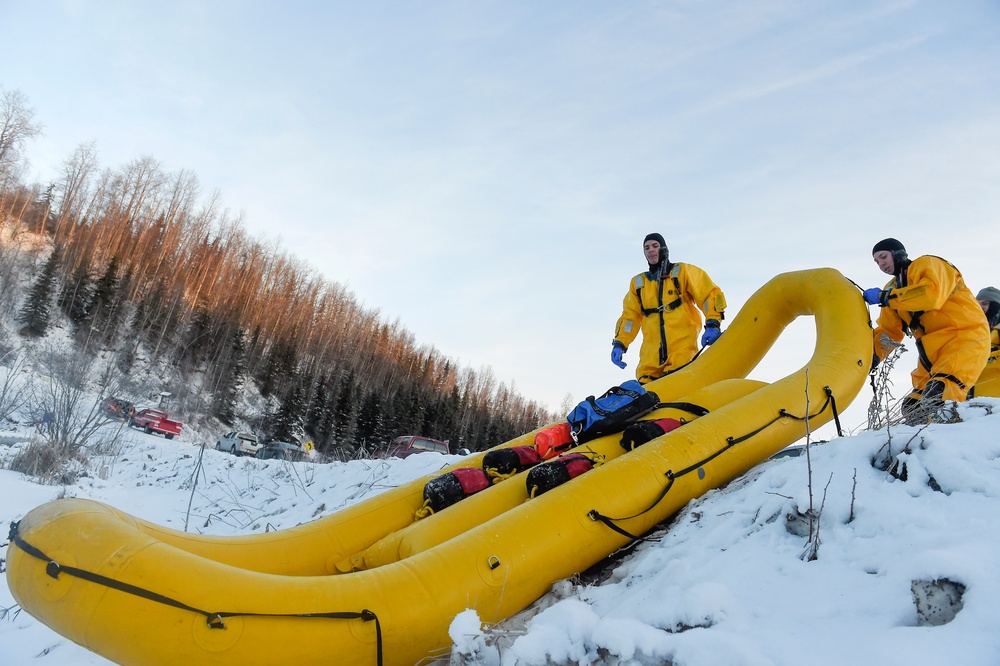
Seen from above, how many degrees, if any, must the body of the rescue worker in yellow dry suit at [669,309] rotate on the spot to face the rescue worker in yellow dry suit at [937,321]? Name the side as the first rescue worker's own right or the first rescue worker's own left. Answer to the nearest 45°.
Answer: approximately 45° to the first rescue worker's own left

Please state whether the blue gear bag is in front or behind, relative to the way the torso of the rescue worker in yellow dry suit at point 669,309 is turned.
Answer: in front

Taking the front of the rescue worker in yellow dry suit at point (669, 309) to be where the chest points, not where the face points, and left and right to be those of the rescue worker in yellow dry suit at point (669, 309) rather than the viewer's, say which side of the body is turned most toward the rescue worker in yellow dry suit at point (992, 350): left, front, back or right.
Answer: left

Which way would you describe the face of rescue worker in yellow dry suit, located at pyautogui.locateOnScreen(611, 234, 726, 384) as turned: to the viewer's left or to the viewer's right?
to the viewer's left
